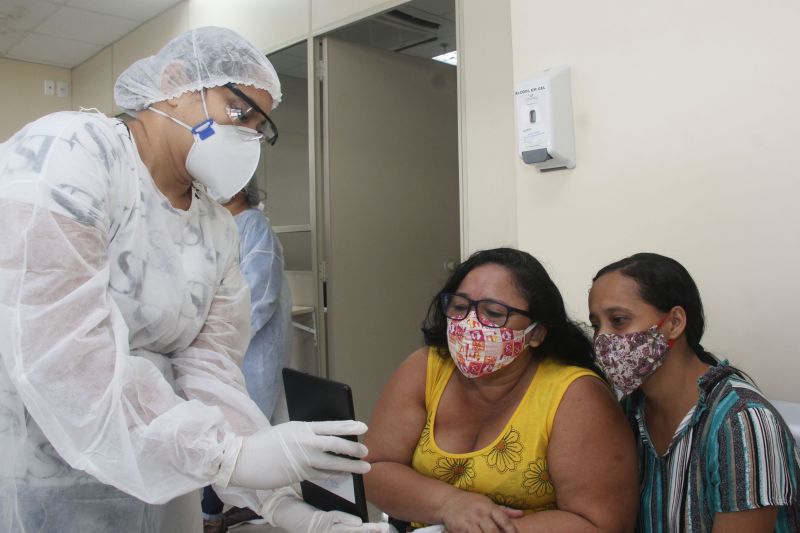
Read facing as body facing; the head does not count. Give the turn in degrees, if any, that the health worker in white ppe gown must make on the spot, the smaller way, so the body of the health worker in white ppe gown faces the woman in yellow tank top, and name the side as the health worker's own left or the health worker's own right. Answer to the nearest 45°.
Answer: approximately 45° to the health worker's own left

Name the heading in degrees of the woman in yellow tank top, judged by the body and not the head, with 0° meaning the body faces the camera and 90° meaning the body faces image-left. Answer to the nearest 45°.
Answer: approximately 45°

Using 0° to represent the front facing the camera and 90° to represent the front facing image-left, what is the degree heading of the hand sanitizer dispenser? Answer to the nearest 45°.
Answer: approximately 45°

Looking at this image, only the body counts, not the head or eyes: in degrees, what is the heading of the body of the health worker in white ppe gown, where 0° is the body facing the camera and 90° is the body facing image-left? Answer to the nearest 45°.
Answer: approximately 315°

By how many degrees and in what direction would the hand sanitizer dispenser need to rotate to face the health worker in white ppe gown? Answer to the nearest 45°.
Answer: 0° — it already faces them

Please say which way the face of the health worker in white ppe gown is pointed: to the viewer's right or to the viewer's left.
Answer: to the viewer's right
